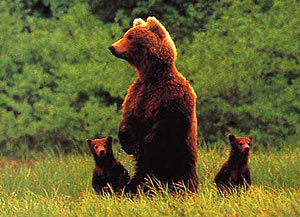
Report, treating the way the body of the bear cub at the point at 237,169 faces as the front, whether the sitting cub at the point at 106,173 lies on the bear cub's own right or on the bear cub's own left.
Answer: on the bear cub's own right

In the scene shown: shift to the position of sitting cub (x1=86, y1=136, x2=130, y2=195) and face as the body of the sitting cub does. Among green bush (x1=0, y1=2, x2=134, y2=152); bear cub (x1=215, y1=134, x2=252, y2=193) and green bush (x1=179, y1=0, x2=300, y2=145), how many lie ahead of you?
0

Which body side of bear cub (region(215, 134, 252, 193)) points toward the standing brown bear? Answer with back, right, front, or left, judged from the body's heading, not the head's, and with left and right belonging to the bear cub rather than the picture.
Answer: right

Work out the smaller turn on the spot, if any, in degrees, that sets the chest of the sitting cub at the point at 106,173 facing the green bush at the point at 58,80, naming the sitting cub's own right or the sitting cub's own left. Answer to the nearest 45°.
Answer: approximately 135° to the sitting cub's own right

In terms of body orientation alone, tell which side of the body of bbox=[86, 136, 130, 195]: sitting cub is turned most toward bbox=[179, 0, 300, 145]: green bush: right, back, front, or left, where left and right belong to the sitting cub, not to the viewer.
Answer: back

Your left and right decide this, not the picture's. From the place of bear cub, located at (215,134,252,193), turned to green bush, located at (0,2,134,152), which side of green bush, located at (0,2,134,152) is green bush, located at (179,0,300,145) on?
right

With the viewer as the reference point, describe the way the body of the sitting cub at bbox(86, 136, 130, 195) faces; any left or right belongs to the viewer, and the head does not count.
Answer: facing the viewer and to the left of the viewer

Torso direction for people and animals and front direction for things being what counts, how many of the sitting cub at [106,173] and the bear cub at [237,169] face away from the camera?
0

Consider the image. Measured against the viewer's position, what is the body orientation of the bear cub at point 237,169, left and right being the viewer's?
facing the viewer and to the right of the viewer

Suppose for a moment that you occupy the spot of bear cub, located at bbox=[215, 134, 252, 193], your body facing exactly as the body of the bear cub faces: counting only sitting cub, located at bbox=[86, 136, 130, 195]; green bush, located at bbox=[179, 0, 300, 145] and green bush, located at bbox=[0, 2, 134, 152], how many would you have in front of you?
0
